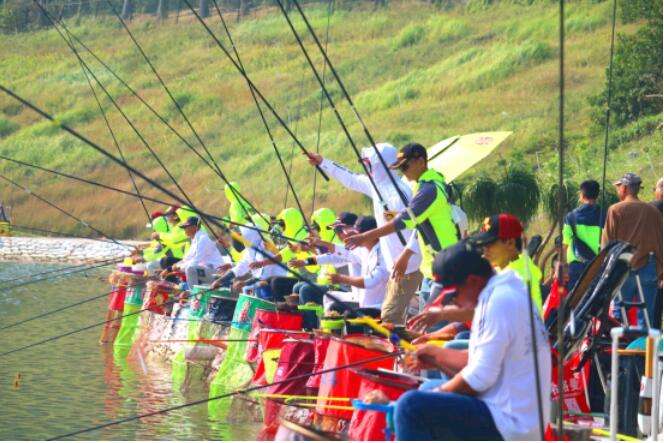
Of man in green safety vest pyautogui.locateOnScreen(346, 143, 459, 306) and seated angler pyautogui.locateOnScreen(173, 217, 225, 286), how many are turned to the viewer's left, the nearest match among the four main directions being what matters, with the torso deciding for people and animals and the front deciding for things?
2

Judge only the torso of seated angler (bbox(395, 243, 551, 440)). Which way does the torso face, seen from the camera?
to the viewer's left

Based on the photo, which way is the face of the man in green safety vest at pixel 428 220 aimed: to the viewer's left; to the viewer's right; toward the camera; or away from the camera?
to the viewer's left

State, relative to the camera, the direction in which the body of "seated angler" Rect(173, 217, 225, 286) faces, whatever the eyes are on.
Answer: to the viewer's left

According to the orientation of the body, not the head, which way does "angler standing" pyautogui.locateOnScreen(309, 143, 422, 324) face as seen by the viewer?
to the viewer's left

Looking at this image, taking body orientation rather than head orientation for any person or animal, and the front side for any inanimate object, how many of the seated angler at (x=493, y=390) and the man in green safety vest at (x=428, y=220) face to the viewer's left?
2

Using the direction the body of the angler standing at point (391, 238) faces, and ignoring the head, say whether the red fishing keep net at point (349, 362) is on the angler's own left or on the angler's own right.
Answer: on the angler's own left

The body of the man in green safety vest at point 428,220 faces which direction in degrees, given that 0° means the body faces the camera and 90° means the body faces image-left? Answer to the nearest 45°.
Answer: approximately 90°
